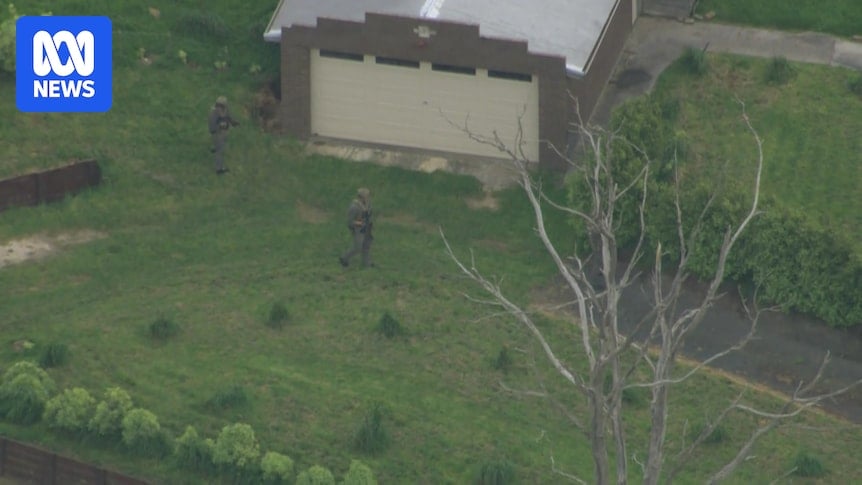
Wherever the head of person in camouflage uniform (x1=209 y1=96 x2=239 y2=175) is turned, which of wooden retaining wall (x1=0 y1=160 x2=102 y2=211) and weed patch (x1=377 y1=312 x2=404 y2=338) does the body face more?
the weed patch

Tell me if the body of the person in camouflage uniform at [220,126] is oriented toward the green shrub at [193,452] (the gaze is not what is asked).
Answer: no

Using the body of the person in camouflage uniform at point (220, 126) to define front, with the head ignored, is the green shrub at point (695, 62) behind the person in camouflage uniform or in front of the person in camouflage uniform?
in front

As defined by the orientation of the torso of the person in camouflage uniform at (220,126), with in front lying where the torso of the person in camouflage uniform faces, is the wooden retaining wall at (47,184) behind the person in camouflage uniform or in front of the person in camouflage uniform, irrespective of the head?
behind

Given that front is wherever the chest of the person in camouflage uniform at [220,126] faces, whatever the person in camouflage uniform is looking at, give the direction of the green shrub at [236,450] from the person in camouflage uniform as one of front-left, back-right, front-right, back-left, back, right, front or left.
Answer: right

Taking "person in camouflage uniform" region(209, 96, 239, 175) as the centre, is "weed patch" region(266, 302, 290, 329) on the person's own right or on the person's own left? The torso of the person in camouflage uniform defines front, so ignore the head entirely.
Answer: on the person's own right

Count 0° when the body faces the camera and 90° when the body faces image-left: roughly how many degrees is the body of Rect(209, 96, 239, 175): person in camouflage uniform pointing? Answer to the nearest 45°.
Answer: approximately 270°

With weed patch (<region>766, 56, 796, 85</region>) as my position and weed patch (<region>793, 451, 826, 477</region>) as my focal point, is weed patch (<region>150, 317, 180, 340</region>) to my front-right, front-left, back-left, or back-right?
front-right

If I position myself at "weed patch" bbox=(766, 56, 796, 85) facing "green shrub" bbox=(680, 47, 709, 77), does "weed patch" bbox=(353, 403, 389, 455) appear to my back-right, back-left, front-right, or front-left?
front-left
